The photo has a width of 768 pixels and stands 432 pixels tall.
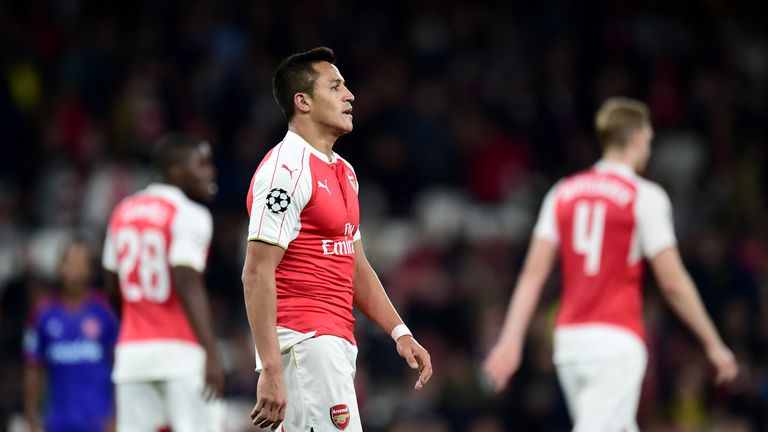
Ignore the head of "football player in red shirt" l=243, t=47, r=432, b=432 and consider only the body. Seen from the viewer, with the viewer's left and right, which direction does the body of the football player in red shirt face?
facing the viewer and to the right of the viewer

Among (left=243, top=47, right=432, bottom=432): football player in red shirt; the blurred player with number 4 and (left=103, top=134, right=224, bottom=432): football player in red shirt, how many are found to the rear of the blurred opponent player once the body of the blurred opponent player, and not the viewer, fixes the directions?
0

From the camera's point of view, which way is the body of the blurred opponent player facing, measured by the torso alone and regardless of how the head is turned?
toward the camera

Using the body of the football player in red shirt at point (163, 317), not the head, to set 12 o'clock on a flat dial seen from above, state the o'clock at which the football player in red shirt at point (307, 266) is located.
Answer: the football player in red shirt at point (307, 266) is roughly at 4 o'clock from the football player in red shirt at point (163, 317).

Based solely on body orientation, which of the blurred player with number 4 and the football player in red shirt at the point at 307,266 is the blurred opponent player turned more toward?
the football player in red shirt

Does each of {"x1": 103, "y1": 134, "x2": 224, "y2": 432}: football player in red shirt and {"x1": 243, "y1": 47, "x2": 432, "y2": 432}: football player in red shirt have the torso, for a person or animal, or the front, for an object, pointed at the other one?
no

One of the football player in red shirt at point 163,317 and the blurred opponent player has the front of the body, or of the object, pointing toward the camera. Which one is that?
the blurred opponent player

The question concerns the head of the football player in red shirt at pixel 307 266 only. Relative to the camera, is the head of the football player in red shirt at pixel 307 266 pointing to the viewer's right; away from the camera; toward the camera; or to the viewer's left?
to the viewer's right

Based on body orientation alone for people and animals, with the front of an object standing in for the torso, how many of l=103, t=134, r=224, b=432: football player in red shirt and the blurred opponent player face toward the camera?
1

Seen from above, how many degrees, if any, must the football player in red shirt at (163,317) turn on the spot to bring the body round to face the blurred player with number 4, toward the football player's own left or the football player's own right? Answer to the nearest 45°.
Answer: approximately 45° to the football player's own right

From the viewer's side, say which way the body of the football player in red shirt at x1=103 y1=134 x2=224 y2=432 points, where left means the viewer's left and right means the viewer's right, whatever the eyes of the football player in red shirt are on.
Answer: facing away from the viewer and to the right of the viewer

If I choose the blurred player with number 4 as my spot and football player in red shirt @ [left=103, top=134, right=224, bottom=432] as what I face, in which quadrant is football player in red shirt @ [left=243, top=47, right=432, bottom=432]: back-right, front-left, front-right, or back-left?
front-left

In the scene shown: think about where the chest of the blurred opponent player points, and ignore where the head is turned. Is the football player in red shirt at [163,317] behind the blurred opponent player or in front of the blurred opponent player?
in front

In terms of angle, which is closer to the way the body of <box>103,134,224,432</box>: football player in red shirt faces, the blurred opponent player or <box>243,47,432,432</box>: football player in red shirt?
the blurred opponent player

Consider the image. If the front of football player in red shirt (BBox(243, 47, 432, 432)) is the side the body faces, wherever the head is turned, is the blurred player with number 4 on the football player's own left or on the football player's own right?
on the football player's own left

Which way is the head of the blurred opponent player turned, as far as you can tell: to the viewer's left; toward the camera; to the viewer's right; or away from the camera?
toward the camera
